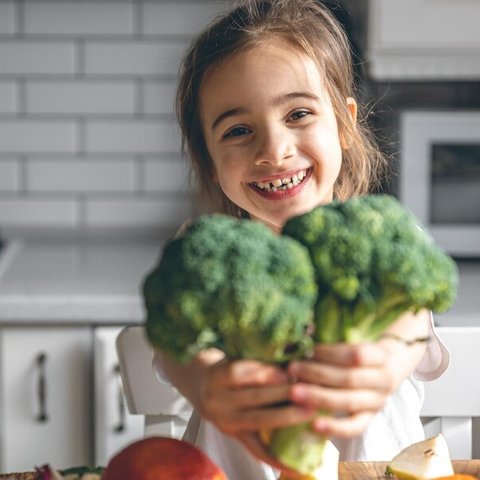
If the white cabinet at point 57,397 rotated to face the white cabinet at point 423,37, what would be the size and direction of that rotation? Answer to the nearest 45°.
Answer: approximately 90° to its left

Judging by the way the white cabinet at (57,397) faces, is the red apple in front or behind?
in front

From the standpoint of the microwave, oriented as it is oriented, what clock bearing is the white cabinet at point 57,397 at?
The white cabinet is roughly at 2 o'clock from the microwave.

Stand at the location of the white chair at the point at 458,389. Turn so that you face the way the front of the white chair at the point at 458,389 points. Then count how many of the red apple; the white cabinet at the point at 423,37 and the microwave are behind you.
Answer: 2

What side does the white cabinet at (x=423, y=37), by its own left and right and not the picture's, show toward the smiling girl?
front

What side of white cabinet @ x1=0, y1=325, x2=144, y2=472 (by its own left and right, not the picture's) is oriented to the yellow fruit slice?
front

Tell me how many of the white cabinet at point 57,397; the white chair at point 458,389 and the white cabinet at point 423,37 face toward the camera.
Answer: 3
